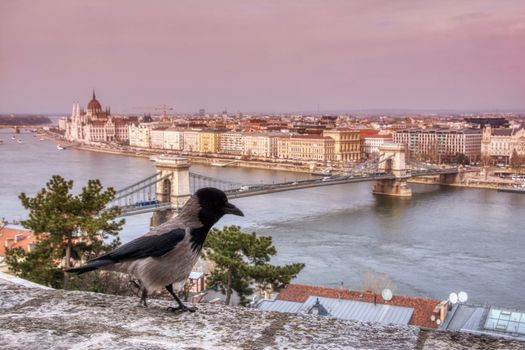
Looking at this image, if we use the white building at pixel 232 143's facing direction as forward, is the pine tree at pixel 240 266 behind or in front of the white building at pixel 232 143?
in front

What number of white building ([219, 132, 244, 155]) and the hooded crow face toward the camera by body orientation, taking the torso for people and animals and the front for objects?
1

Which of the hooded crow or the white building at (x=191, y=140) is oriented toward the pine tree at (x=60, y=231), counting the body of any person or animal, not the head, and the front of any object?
the white building

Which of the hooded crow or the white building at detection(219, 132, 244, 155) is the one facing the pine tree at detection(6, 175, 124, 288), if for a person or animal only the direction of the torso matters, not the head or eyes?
the white building

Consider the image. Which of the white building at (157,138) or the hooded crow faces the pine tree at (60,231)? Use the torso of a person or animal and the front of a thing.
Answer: the white building

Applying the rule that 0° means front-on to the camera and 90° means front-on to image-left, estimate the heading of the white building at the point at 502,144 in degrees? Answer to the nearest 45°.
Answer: approximately 0°

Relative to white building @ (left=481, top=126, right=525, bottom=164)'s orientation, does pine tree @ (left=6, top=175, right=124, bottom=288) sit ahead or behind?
ahead

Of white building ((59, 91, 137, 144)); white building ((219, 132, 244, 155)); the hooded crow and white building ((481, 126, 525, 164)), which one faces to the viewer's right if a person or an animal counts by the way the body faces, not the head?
the hooded crow

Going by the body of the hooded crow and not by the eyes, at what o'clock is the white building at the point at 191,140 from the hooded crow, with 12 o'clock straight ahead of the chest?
The white building is roughly at 9 o'clock from the hooded crow.

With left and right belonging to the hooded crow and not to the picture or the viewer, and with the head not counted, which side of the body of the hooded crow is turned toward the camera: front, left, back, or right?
right

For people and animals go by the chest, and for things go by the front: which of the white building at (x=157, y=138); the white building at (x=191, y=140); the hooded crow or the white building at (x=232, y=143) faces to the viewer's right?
the hooded crow
